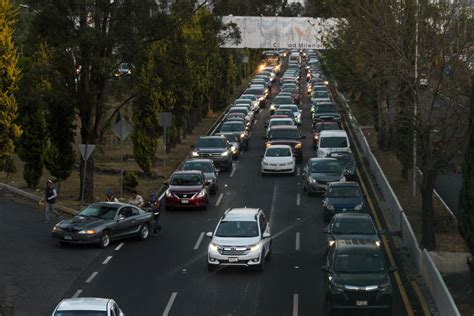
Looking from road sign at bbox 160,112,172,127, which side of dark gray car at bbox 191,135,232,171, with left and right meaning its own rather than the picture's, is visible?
right

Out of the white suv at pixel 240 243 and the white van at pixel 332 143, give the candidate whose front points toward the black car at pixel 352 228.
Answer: the white van

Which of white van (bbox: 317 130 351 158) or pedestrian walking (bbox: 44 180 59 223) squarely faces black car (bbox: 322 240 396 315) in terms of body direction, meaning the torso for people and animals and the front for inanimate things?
the white van

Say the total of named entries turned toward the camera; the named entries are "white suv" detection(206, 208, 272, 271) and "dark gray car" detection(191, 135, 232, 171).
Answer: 2

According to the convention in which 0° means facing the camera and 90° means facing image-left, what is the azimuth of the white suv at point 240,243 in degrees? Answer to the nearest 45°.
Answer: approximately 0°

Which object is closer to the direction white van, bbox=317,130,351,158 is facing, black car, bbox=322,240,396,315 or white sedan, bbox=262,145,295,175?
the black car

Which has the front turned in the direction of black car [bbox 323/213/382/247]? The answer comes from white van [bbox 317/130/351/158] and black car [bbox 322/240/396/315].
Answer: the white van

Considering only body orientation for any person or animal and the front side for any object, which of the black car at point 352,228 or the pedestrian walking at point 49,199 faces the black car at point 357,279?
the black car at point 352,228
